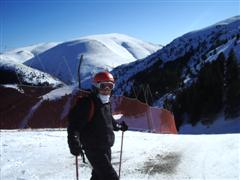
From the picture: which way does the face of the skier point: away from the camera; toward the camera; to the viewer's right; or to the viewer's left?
toward the camera

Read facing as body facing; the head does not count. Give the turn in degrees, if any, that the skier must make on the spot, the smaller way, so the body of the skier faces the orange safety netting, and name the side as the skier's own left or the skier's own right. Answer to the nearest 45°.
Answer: approximately 135° to the skier's own left
